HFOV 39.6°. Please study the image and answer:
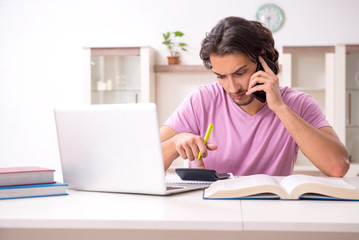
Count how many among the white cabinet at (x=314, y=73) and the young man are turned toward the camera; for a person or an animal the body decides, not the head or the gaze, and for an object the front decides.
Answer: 2

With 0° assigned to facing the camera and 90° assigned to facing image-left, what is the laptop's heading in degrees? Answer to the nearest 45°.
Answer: approximately 225°

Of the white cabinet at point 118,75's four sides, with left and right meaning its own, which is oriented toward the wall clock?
left

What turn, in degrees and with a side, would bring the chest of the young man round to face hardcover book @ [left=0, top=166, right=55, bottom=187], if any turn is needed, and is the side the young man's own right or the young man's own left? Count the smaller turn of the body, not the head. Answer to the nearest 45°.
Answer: approximately 45° to the young man's own right

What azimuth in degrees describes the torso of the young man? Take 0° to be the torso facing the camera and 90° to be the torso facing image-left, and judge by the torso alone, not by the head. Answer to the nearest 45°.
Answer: approximately 0°

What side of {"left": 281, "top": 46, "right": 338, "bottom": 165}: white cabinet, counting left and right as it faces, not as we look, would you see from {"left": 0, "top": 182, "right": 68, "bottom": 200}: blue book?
front

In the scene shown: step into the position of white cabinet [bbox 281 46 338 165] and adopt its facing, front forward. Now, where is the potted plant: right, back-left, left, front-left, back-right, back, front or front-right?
right

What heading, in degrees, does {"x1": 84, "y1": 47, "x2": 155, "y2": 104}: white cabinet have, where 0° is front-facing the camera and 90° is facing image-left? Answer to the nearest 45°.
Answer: approximately 0°

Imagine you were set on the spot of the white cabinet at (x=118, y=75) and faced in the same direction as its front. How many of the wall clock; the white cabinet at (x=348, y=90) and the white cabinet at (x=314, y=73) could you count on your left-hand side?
3

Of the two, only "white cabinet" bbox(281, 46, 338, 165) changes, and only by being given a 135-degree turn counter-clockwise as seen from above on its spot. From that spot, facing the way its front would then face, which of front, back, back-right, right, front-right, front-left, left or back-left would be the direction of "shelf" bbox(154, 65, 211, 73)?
back-left

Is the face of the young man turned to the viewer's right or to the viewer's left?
to the viewer's left
